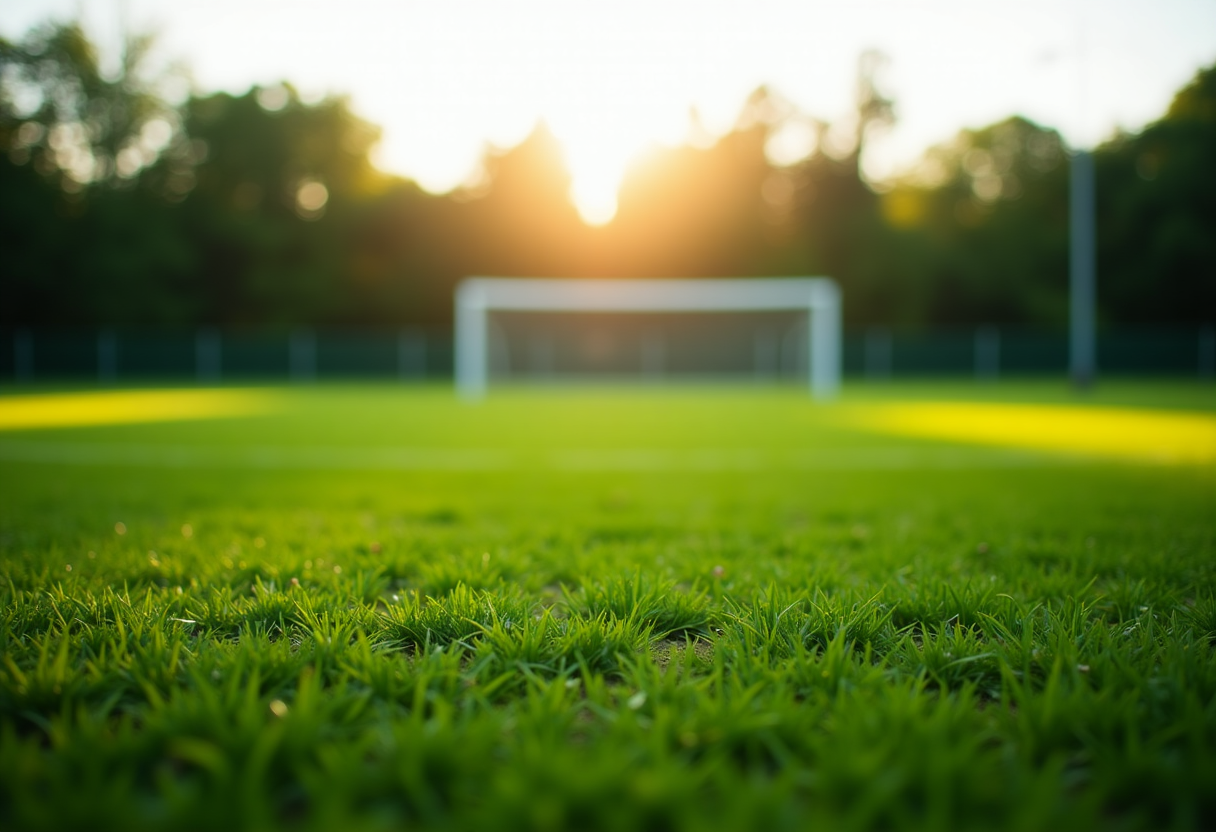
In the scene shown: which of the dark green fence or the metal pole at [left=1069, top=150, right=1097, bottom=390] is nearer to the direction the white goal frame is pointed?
the metal pole

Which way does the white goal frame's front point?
toward the camera

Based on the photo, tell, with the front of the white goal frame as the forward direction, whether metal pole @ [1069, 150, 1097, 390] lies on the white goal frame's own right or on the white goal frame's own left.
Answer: on the white goal frame's own left
